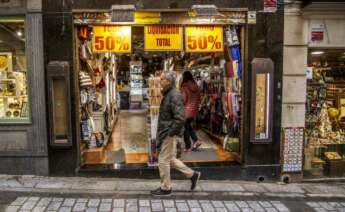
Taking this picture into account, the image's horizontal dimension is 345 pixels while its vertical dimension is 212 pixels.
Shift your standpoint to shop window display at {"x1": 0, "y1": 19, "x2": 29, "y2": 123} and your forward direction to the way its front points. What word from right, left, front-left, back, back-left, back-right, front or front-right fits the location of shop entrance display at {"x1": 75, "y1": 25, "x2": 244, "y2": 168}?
left

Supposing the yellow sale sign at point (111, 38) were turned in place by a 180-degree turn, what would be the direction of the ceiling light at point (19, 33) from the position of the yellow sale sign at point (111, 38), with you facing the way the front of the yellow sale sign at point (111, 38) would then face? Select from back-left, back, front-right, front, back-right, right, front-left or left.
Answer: left

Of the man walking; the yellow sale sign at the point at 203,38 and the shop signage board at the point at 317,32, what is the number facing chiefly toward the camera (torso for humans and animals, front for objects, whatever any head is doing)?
2

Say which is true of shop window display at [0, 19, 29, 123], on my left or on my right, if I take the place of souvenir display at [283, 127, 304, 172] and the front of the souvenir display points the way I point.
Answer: on my right

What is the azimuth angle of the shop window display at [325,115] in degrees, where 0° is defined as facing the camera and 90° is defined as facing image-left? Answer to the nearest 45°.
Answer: approximately 0°

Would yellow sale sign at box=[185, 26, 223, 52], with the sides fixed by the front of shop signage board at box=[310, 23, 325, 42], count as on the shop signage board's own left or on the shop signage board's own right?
on the shop signage board's own right
